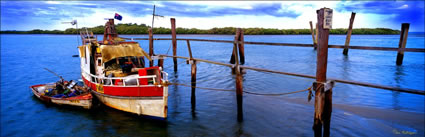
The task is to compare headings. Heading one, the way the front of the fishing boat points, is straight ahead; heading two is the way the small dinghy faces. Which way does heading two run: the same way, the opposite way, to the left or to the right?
the same way

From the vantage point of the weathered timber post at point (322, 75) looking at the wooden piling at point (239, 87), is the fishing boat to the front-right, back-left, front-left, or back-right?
front-left

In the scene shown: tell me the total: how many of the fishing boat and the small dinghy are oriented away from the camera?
0
